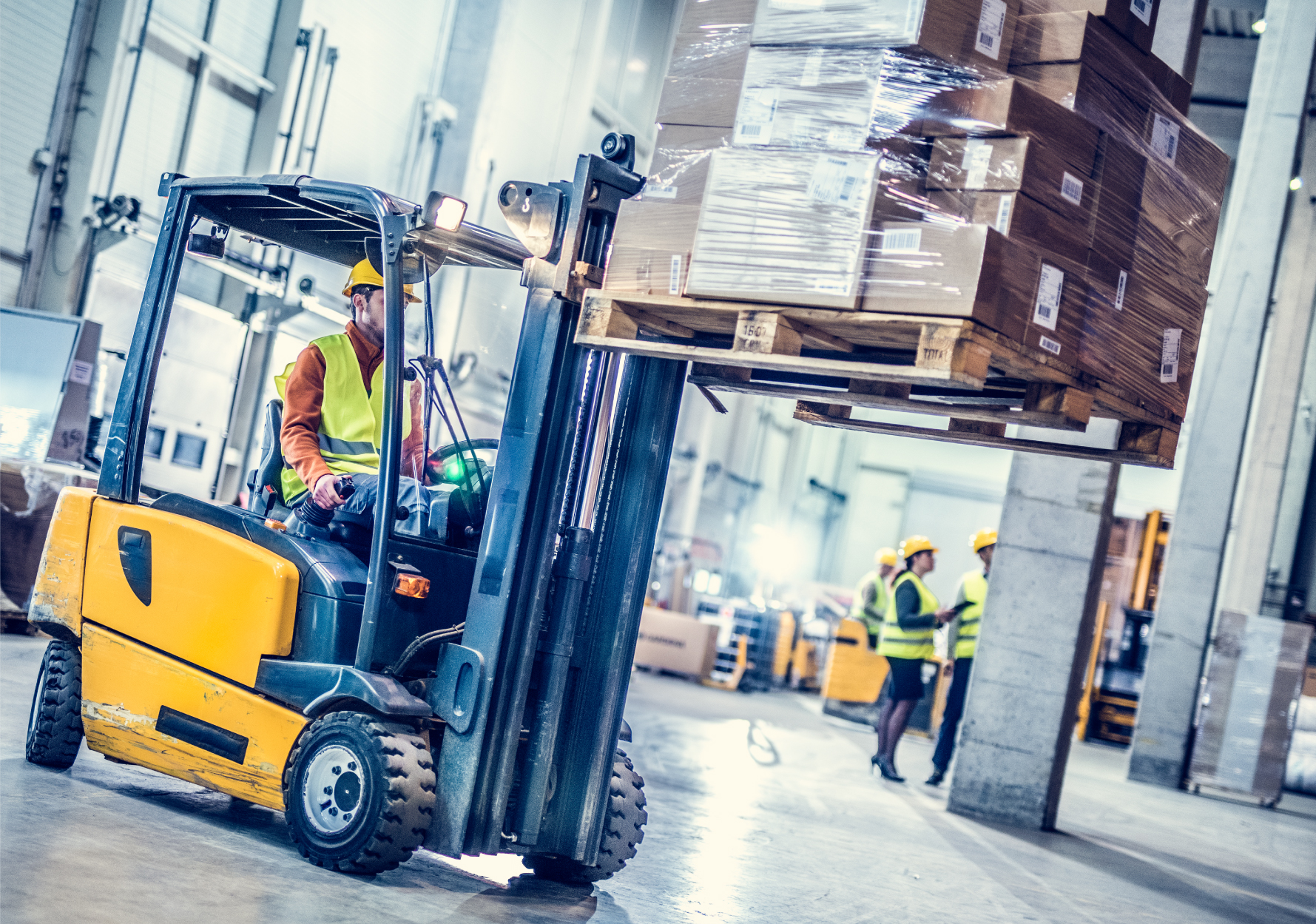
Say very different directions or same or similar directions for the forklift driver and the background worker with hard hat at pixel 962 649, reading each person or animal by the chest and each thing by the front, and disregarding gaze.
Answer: very different directions

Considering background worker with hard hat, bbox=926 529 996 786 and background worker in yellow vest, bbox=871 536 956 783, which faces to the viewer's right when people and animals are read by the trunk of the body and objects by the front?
the background worker in yellow vest

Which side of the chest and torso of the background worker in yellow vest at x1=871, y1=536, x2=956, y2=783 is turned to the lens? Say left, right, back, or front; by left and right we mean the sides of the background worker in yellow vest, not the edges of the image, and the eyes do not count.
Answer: right

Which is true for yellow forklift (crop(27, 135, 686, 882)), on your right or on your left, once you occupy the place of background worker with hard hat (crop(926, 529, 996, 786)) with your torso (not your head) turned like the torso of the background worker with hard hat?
on your left

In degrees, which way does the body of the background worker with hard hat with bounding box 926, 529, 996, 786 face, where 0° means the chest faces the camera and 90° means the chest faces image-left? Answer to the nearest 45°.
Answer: approximately 90°

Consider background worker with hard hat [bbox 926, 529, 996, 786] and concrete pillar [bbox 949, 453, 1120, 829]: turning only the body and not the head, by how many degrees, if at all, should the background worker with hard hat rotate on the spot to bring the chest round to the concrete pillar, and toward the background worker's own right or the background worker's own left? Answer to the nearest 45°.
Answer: approximately 90° to the background worker's own left

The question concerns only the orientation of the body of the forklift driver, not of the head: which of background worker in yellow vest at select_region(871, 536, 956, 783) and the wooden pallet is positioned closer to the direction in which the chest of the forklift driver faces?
the wooden pallet

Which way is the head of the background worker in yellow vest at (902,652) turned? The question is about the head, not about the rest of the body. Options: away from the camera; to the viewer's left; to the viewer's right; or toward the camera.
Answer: to the viewer's right

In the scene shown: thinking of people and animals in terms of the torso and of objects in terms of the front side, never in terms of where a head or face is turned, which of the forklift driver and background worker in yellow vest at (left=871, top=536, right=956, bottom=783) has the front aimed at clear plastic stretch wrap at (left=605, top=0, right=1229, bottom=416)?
the forklift driver

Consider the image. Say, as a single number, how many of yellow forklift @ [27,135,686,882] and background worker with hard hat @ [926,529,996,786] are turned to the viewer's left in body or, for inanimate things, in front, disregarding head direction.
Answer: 1

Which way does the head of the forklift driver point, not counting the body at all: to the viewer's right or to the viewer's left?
to the viewer's right
